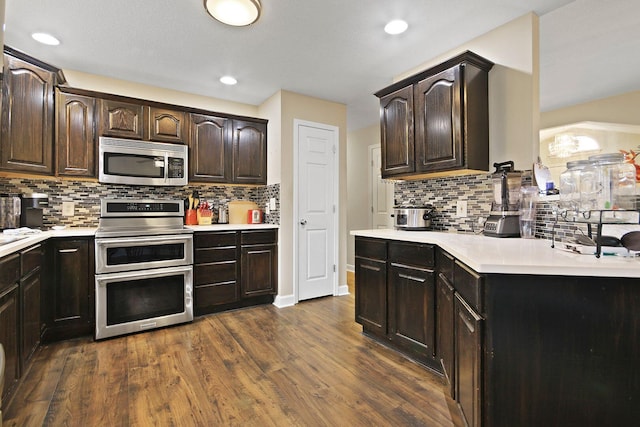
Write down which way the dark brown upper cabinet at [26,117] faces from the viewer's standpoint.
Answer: facing the viewer and to the right of the viewer

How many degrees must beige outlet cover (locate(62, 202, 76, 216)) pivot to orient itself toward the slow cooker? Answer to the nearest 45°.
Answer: approximately 45° to its left

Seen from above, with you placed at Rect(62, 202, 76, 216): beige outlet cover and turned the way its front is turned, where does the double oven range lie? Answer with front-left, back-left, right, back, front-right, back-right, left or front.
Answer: front-left

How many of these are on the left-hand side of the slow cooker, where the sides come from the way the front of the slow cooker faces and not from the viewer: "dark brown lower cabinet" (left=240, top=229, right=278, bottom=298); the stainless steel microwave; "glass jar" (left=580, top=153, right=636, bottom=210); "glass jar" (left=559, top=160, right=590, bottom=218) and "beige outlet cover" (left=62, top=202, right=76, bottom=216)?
2

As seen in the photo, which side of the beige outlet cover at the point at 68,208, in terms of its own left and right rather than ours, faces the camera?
front

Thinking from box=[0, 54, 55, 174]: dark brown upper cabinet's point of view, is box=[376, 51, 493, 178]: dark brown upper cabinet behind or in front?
in front

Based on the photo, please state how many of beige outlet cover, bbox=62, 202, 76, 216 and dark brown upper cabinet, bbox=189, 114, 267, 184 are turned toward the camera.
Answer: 2

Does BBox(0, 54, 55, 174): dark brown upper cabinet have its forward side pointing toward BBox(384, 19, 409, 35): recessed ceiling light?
yes

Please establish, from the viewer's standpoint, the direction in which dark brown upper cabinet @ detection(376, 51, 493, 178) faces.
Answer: facing the viewer and to the left of the viewer
